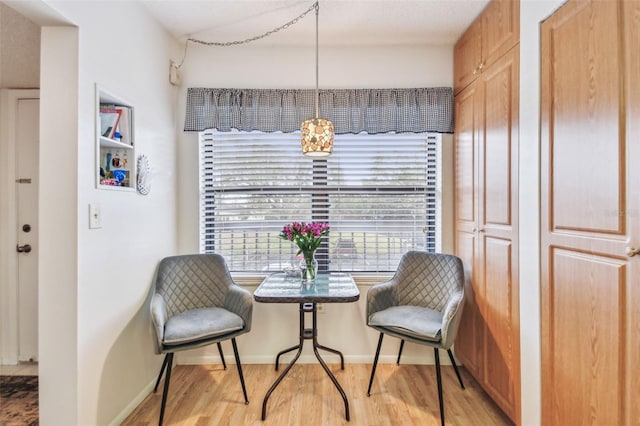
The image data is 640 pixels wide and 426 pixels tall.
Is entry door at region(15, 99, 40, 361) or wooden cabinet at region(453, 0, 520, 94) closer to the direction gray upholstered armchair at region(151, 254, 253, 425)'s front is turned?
the wooden cabinet

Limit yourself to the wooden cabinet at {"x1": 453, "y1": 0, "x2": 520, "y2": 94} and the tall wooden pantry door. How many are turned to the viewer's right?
0

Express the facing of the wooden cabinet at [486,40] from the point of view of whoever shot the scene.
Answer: facing the viewer and to the left of the viewer

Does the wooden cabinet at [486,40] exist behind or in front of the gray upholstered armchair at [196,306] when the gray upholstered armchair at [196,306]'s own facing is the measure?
in front

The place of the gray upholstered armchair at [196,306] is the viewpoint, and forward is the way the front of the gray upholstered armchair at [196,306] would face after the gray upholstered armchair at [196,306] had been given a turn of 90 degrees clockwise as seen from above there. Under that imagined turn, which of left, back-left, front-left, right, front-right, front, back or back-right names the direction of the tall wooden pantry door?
left

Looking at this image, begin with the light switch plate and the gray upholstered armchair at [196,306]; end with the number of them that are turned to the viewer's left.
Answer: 0

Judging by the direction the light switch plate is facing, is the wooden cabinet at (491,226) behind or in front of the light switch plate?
in front

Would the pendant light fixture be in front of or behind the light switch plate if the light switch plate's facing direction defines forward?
in front

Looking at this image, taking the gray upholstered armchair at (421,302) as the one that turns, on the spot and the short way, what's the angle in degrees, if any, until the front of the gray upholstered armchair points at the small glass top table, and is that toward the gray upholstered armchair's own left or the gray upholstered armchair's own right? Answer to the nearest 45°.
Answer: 0° — it already faces it

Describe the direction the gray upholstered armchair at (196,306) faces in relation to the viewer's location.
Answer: facing the viewer and to the right of the viewer

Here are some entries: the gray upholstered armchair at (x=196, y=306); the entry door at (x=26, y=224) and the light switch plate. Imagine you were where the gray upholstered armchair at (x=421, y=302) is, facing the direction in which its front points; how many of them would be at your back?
0
